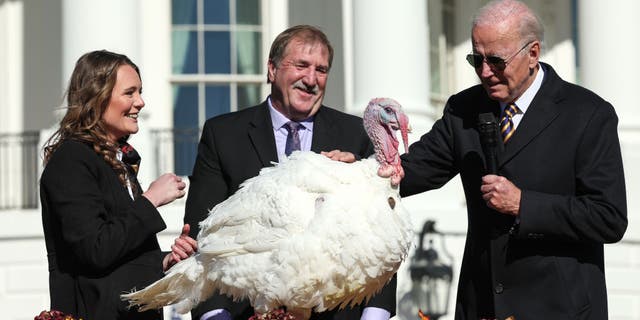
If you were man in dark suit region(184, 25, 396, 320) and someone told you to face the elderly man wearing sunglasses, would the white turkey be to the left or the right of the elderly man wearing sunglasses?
right

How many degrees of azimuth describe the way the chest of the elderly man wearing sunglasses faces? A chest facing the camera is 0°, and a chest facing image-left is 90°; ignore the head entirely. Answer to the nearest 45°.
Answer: approximately 45°

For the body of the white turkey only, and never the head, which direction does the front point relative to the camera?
to the viewer's right

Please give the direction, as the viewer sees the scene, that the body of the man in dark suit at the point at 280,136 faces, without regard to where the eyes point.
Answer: toward the camera

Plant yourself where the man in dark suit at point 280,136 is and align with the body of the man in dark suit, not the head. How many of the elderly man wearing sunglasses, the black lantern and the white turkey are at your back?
1

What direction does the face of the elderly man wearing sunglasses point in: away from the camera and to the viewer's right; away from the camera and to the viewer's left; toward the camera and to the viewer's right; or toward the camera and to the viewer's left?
toward the camera and to the viewer's left

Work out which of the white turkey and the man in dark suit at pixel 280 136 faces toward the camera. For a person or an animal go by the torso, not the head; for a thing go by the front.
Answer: the man in dark suit

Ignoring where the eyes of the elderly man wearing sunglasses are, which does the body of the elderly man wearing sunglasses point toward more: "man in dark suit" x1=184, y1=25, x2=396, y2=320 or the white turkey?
the white turkey

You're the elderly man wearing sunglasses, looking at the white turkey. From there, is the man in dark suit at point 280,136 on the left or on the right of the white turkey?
right

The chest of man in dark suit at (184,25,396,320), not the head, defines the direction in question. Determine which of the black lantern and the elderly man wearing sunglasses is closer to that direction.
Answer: the elderly man wearing sunglasses

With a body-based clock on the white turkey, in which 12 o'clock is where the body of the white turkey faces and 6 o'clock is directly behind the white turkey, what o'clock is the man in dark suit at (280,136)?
The man in dark suit is roughly at 9 o'clock from the white turkey.

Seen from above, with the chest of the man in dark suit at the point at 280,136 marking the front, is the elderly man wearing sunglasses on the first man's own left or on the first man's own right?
on the first man's own left

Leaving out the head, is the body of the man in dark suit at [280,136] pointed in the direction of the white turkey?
yes

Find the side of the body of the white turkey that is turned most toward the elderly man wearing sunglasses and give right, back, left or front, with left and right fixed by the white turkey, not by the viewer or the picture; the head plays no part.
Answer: front

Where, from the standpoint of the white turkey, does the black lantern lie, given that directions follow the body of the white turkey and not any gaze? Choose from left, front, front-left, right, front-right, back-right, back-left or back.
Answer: left
